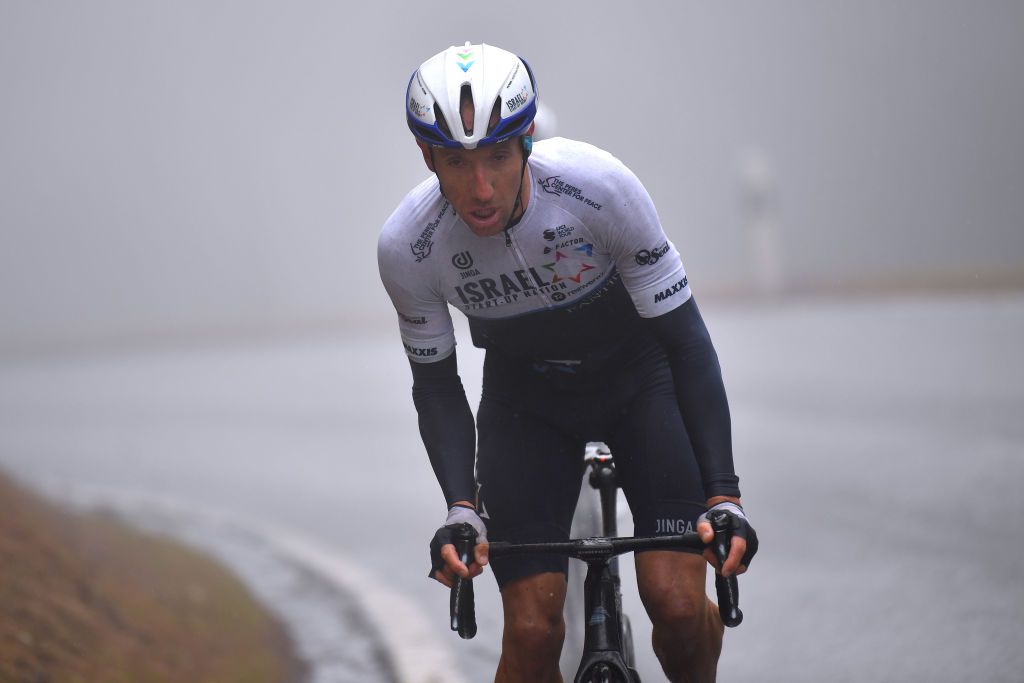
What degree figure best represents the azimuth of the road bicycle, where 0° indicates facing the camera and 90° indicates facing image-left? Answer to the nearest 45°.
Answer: approximately 0°

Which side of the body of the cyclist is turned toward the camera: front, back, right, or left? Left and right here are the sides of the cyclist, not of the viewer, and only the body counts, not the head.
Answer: front
